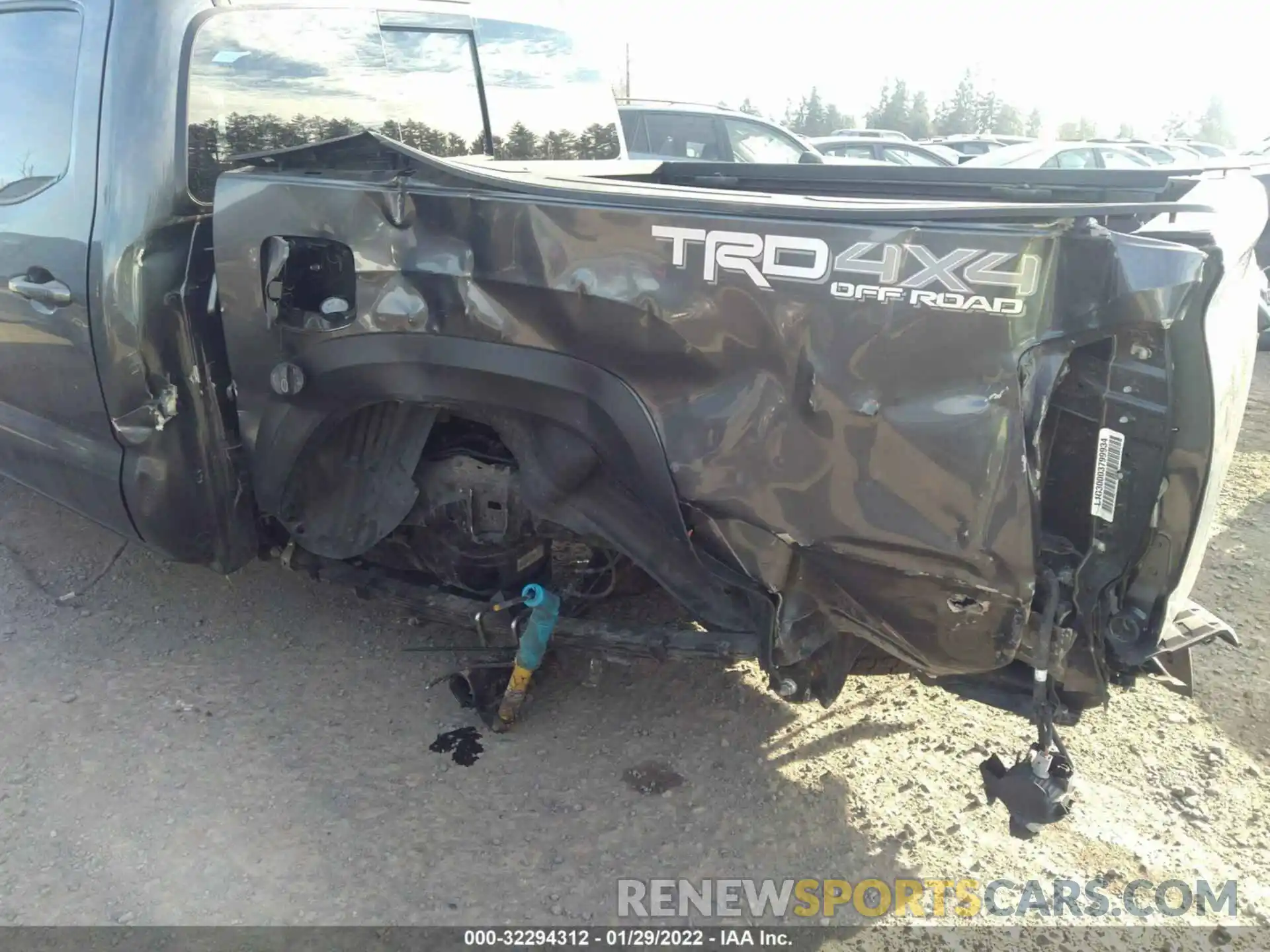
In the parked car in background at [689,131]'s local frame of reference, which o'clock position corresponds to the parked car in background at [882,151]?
the parked car in background at [882,151] is roughly at 10 o'clock from the parked car in background at [689,131].

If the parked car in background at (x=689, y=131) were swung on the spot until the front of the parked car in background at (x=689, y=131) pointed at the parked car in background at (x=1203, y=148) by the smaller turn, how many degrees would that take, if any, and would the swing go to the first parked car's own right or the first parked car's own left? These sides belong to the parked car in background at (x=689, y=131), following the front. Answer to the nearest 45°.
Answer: approximately 45° to the first parked car's own left

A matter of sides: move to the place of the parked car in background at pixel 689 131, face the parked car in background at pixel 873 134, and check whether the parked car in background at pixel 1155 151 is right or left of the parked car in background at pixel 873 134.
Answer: right

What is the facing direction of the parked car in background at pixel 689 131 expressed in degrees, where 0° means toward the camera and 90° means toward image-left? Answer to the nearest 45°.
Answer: approximately 270°

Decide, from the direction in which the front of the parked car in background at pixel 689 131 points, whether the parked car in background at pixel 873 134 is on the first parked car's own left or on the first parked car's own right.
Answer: on the first parked car's own left
